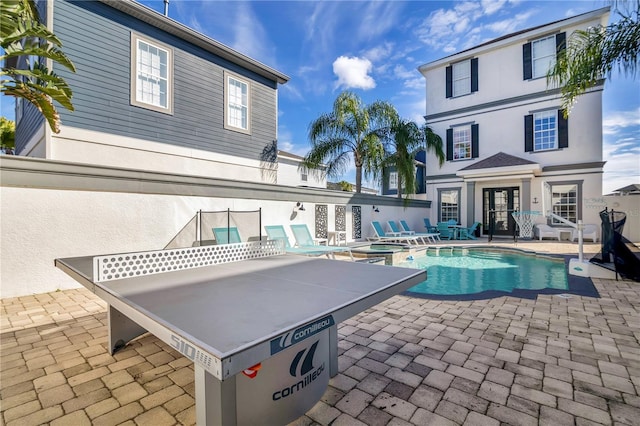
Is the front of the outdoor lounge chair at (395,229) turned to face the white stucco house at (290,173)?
no

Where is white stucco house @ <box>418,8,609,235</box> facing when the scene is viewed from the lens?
facing the viewer and to the left of the viewer

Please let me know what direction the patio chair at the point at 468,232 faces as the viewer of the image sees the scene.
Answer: facing to the left of the viewer

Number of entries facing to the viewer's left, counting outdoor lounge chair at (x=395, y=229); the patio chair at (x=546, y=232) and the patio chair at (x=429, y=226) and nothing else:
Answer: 0

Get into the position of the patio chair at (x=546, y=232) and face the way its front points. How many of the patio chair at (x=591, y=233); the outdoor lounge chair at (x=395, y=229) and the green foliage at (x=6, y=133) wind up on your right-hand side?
2

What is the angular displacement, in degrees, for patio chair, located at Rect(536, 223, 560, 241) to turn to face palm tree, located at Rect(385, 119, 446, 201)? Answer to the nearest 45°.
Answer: approximately 90° to its right

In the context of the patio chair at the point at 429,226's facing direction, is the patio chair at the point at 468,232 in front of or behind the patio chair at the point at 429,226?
in front

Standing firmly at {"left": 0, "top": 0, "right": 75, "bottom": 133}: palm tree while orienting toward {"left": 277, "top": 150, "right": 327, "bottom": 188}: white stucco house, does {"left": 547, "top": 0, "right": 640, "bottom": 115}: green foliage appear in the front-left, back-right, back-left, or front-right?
front-right
